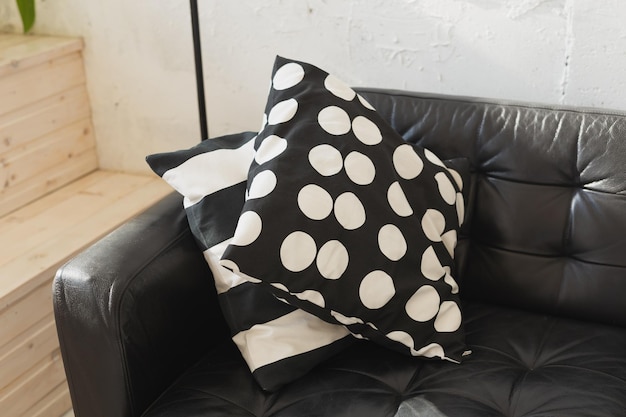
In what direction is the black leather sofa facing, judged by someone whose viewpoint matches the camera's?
facing the viewer and to the left of the viewer

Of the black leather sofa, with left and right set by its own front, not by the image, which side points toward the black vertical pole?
right
